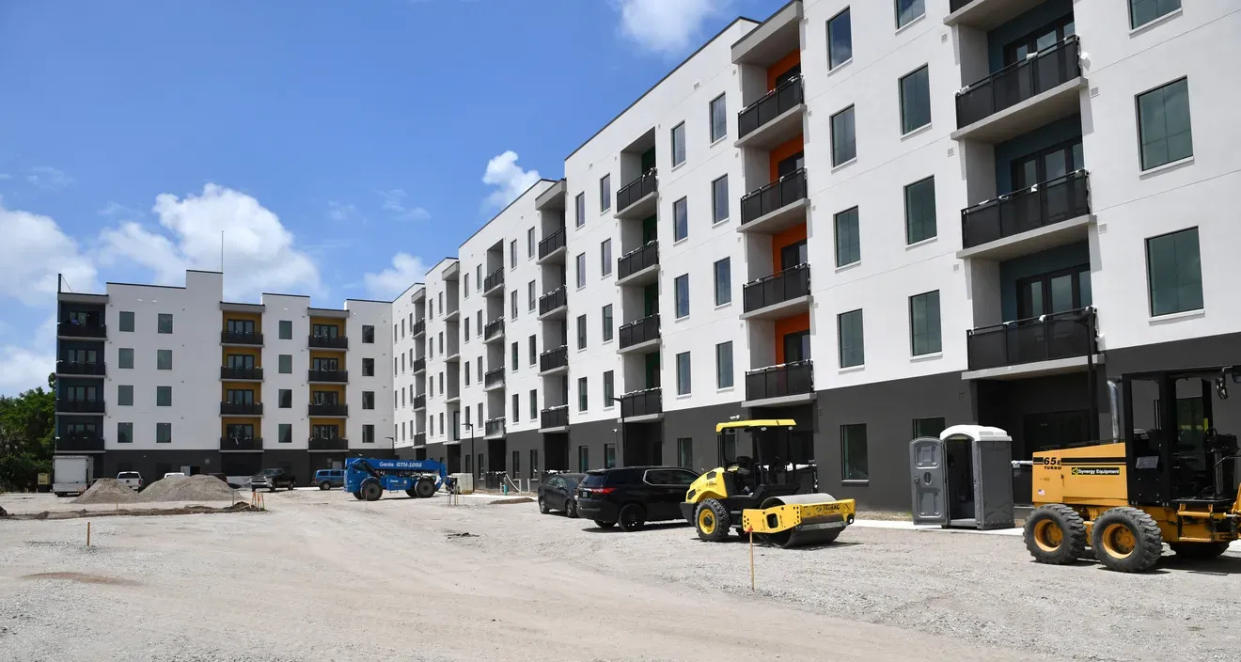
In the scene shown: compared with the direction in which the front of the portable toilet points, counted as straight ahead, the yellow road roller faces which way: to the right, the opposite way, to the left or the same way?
to the left

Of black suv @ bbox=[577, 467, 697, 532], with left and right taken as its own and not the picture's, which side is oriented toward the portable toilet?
right

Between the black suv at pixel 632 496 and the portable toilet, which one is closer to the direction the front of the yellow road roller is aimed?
the portable toilet

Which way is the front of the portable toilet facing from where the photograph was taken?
facing the viewer and to the left of the viewer

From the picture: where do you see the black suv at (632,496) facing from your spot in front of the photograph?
facing away from the viewer and to the right of the viewer

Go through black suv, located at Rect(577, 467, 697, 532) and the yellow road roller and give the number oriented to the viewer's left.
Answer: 0

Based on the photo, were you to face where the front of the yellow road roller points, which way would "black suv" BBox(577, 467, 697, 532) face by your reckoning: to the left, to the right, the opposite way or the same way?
to the left

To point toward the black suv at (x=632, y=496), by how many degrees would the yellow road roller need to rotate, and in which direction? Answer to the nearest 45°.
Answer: approximately 180°

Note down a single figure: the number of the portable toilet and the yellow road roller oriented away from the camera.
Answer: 0

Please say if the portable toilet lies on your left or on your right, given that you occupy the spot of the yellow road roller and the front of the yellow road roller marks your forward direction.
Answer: on your left
